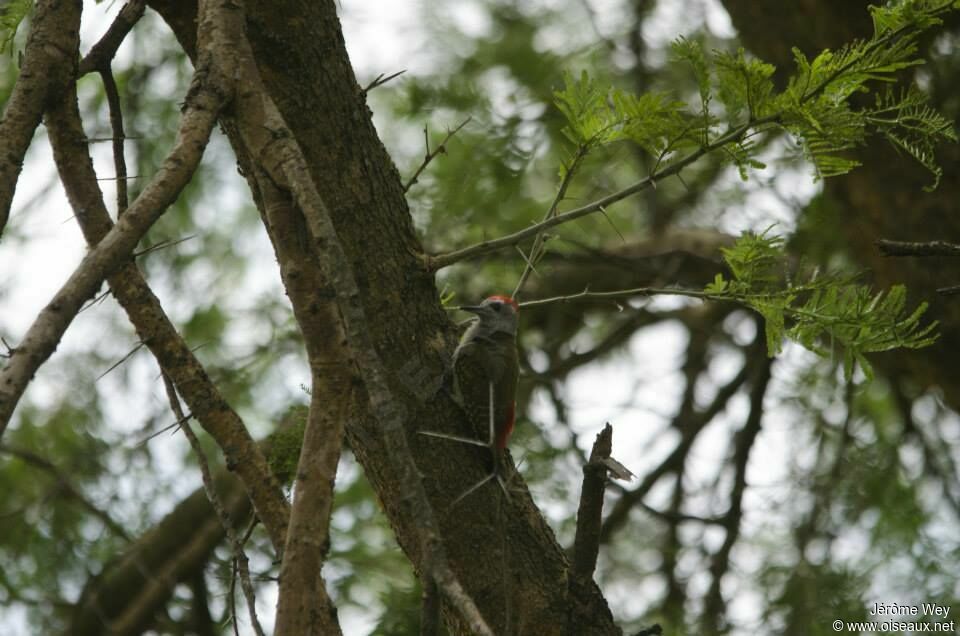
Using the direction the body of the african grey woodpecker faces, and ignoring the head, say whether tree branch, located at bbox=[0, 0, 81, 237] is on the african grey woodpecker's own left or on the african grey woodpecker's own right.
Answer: on the african grey woodpecker's own left

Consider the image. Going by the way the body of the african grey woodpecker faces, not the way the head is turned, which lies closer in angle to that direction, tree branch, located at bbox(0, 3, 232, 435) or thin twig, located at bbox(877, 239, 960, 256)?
the tree branch

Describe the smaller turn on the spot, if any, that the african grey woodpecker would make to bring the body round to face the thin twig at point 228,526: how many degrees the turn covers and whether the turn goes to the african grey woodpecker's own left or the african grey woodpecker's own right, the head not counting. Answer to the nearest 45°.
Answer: approximately 45° to the african grey woodpecker's own left

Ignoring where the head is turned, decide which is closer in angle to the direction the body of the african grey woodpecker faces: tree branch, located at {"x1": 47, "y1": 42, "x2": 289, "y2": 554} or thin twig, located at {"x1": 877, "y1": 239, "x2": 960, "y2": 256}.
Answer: the tree branch
